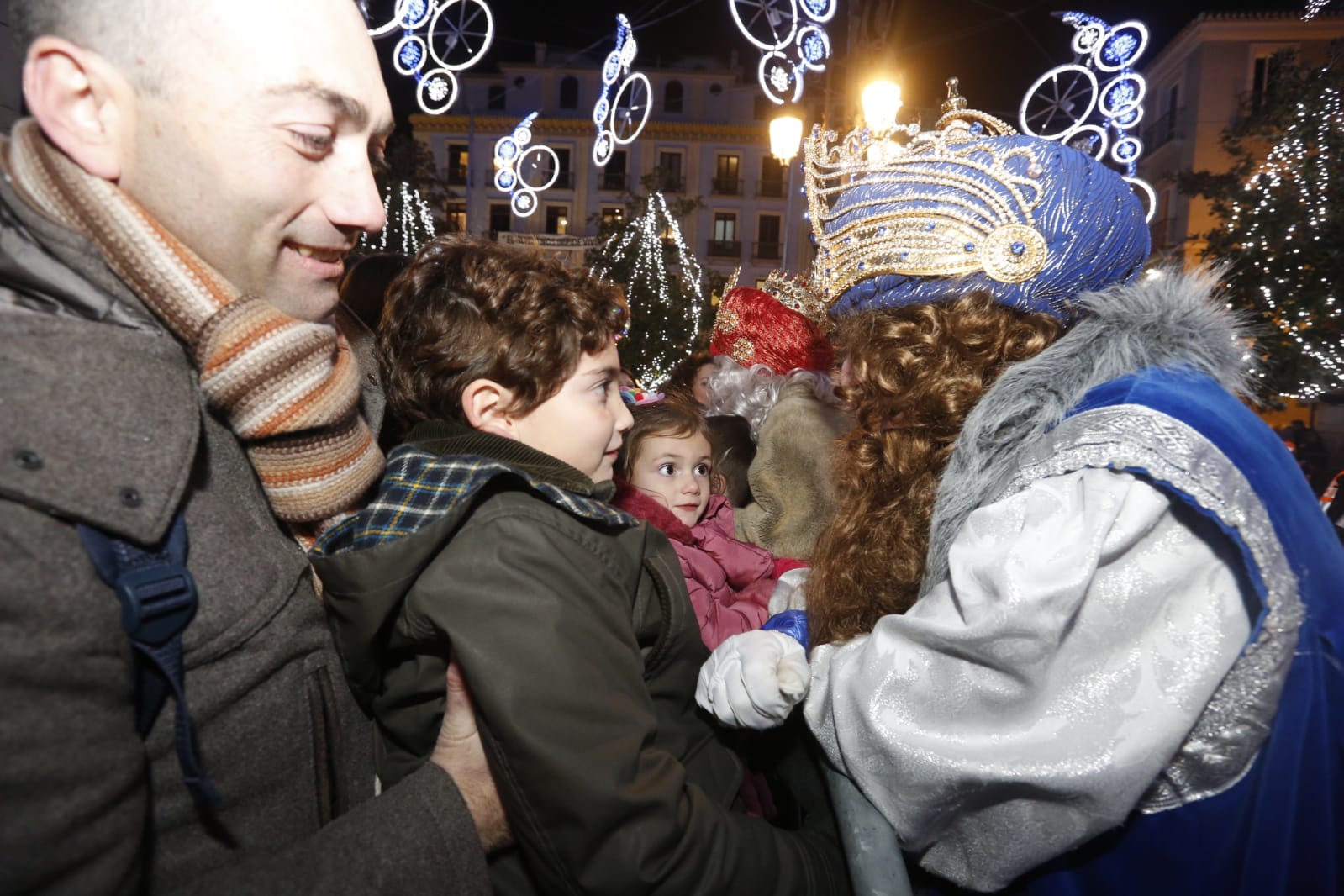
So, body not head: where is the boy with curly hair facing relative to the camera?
to the viewer's right

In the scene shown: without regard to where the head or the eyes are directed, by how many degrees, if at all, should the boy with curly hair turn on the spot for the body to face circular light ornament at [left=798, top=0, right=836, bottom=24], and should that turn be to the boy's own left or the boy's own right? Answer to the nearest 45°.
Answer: approximately 90° to the boy's own left

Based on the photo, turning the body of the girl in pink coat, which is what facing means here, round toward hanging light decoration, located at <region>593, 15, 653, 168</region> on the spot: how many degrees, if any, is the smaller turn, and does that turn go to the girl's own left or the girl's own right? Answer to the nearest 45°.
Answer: approximately 135° to the girl's own left

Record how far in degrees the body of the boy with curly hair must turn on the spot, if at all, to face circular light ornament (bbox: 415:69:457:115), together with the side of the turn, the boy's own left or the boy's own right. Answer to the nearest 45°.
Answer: approximately 90° to the boy's own left

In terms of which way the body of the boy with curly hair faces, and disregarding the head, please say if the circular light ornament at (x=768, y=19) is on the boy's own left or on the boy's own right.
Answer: on the boy's own left

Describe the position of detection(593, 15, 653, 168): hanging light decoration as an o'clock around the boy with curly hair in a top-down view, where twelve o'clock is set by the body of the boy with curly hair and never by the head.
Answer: The hanging light decoration is roughly at 9 o'clock from the boy with curly hair.

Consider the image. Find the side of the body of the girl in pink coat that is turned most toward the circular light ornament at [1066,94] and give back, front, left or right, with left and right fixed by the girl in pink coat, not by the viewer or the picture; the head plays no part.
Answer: left

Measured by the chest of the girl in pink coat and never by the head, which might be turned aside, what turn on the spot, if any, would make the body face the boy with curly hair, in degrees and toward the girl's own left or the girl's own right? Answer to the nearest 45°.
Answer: approximately 45° to the girl's own right

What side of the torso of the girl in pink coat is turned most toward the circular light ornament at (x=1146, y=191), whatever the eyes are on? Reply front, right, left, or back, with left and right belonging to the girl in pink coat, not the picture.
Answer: left

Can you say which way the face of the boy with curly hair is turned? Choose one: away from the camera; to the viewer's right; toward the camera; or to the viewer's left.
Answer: to the viewer's right

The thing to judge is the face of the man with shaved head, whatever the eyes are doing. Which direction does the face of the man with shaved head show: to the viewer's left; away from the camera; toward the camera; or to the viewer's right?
to the viewer's right

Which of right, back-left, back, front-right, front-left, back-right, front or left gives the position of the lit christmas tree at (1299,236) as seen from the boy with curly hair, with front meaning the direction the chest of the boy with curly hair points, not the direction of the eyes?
front-left

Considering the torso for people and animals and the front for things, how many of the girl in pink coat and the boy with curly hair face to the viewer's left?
0

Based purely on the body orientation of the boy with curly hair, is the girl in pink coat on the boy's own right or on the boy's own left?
on the boy's own left

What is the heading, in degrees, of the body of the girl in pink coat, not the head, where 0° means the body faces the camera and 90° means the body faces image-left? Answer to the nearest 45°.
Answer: approximately 315°
